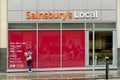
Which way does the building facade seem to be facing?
toward the camera
